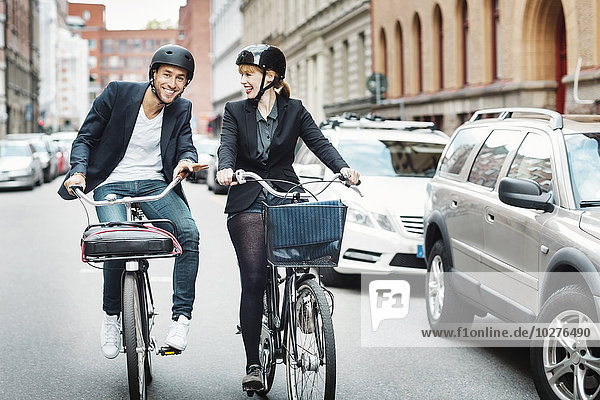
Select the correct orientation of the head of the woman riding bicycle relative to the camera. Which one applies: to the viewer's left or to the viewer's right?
to the viewer's left

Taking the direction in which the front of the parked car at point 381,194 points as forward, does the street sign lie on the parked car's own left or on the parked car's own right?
on the parked car's own left

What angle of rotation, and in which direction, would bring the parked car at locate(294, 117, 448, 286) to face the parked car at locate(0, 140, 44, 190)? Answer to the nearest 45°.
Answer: approximately 180°

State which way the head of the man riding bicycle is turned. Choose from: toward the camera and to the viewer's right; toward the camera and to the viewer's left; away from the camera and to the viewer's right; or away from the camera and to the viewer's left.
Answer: toward the camera and to the viewer's right

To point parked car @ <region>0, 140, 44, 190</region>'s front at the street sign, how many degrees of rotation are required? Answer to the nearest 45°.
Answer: approximately 90° to its left

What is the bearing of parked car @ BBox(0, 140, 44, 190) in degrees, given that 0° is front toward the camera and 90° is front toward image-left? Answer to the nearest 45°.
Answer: approximately 45°

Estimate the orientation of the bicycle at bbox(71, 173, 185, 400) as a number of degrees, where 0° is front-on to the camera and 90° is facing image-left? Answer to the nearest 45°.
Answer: approximately 0°

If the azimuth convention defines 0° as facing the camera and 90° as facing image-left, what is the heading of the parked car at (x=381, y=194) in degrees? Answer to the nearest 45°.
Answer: approximately 315°

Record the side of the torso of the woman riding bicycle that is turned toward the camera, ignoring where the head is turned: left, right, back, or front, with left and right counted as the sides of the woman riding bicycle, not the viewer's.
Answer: front

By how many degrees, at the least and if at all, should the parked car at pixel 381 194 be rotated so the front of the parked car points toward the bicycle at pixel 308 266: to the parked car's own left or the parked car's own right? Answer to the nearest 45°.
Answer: approximately 45° to the parked car's own right

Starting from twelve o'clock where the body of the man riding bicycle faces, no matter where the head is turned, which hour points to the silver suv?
The silver suv is roughly at 9 o'clock from the man riding bicycle.

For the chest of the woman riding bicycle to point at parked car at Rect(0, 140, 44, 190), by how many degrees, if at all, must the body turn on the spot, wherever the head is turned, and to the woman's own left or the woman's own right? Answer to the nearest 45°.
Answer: approximately 180°
